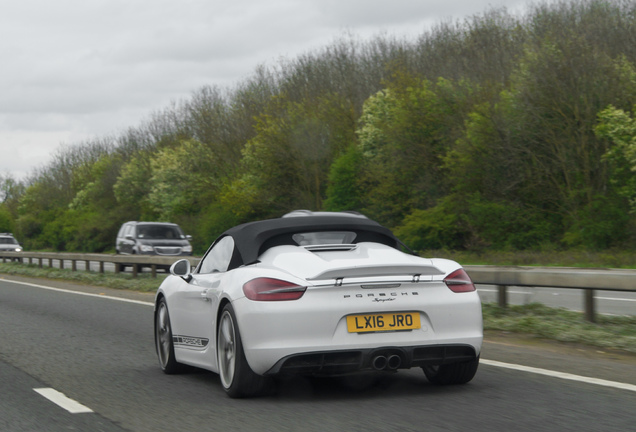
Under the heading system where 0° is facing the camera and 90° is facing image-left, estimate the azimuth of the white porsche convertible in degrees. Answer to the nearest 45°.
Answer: approximately 135°

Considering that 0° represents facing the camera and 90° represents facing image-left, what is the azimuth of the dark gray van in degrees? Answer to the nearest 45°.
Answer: approximately 315°
